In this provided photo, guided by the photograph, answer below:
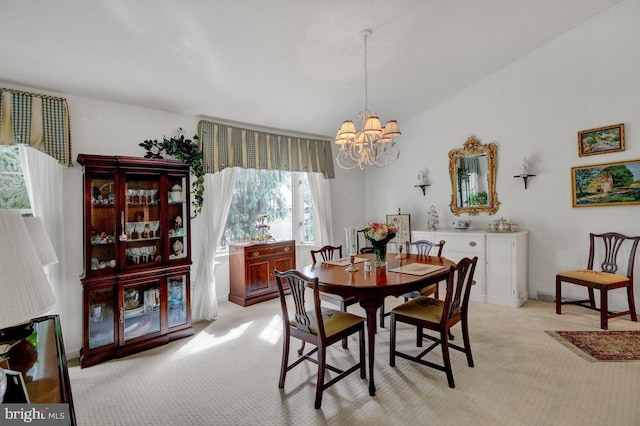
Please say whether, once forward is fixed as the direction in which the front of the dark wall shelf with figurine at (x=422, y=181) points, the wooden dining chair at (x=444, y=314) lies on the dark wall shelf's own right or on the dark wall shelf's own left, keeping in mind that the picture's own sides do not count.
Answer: on the dark wall shelf's own left

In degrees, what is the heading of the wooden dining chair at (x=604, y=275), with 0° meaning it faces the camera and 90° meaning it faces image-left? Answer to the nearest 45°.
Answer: approximately 45°

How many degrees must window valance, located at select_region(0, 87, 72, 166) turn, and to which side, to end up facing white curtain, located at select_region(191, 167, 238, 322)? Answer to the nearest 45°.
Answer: approximately 45° to its left

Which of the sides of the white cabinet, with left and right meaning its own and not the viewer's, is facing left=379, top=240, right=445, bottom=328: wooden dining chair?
front

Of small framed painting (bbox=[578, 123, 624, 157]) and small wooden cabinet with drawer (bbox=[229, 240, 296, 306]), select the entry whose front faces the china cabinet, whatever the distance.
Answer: the small framed painting

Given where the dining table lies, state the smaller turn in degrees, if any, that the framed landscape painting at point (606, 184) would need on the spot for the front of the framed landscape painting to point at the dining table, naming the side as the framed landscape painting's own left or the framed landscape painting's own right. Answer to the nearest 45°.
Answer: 0° — it already faces it

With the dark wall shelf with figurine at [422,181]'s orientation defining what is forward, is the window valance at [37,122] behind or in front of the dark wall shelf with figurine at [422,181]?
in front

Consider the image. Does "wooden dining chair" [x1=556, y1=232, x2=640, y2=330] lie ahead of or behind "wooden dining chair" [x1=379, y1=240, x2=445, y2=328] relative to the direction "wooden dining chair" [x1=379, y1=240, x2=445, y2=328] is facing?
behind

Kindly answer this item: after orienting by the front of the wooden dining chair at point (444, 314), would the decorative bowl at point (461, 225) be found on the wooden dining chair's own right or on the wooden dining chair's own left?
on the wooden dining chair's own right

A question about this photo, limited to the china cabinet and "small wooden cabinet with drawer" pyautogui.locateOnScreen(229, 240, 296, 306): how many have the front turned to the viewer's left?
0

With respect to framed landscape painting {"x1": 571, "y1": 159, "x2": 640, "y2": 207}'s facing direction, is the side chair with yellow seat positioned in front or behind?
in front

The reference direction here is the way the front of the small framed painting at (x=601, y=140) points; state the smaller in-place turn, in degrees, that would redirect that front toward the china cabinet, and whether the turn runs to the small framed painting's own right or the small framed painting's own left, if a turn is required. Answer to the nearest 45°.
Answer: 0° — it already faces it

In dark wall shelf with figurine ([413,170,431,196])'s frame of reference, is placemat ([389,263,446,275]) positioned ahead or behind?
ahead
